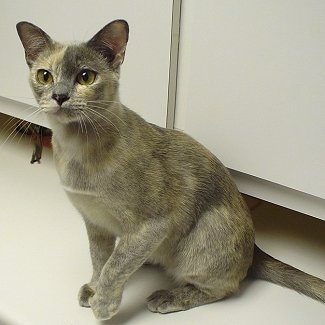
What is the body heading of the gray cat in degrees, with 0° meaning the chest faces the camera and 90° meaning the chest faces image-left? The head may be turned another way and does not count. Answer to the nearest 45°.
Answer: approximately 45°
